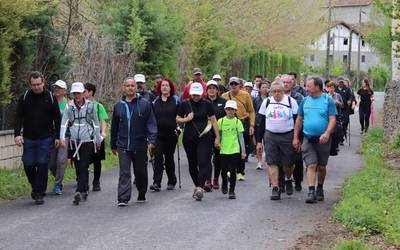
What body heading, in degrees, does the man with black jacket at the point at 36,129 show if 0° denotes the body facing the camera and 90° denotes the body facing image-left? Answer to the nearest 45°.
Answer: approximately 0°

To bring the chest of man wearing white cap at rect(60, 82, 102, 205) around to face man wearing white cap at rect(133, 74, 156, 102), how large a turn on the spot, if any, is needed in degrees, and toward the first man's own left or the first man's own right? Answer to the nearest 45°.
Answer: approximately 135° to the first man's own left

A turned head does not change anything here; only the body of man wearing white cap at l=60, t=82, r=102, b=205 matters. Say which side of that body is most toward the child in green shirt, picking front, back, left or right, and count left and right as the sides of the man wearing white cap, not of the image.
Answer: left

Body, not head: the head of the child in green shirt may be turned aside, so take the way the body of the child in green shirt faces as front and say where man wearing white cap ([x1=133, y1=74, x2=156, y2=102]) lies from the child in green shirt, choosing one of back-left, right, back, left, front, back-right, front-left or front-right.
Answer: back-right

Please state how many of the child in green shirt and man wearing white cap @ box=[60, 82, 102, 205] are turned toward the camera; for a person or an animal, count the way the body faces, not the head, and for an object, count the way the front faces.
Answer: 2

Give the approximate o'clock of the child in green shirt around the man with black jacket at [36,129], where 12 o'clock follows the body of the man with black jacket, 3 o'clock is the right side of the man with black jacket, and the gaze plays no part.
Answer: The child in green shirt is roughly at 9 o'clock from the man with black jacket.

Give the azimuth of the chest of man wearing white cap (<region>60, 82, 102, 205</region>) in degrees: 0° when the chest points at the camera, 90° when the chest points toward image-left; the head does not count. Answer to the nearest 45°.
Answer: approximately 0°

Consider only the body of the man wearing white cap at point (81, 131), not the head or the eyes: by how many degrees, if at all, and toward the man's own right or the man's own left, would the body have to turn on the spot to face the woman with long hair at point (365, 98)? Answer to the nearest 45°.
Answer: approximately 135° to the man's own left

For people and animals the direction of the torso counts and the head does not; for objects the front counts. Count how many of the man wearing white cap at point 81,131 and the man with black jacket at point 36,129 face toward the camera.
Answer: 2
